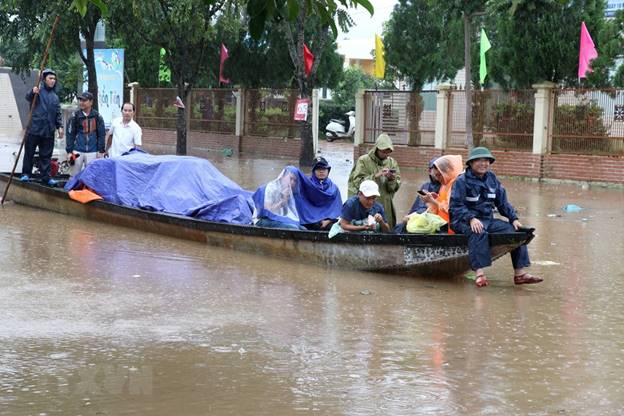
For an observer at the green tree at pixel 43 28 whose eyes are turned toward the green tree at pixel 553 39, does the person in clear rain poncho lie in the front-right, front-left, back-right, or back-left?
front-right

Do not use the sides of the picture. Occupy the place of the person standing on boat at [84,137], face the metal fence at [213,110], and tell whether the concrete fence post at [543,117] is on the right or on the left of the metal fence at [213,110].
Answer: right

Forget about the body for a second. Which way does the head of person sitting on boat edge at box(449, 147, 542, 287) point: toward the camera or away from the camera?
toward the camera

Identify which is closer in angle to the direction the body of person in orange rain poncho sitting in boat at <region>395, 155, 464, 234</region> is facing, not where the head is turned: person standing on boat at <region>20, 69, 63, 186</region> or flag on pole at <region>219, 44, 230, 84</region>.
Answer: the person standing on boat

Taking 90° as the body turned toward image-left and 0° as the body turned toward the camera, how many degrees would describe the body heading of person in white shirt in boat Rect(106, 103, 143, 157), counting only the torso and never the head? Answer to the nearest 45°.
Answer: approximately 0°

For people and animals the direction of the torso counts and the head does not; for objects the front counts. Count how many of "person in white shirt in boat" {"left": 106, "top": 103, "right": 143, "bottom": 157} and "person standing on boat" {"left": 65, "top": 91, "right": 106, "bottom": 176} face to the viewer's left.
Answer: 0

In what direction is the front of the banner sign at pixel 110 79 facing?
toward the camera

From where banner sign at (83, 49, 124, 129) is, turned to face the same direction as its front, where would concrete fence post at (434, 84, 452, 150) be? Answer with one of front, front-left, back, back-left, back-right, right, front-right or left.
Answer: front-left

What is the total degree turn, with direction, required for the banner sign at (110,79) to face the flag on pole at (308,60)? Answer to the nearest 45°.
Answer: approximately 45° to its left

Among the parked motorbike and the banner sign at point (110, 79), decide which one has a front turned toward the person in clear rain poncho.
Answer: the banner sign
